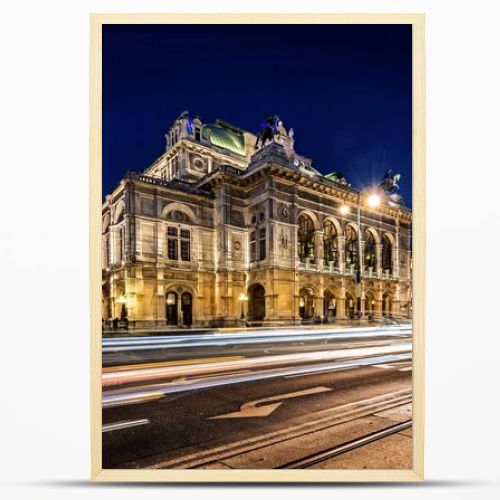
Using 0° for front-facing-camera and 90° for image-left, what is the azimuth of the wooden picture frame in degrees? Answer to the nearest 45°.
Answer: approximately 0°
